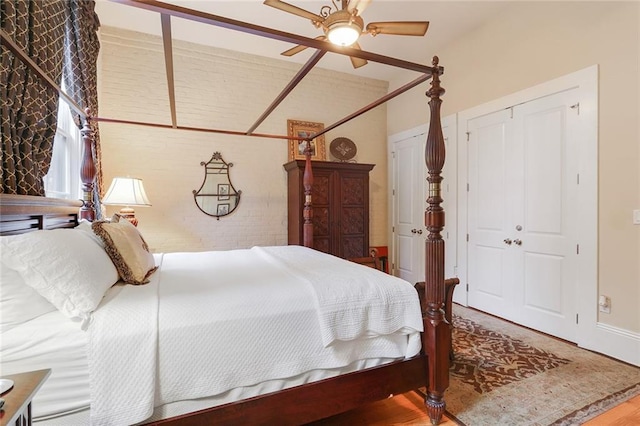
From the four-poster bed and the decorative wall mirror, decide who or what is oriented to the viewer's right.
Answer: the four-poster bed

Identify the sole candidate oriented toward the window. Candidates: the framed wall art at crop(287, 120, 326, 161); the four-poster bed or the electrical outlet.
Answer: the electrical outlet

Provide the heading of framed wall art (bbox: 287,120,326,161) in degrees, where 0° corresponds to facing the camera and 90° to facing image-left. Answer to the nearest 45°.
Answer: approximately 315°

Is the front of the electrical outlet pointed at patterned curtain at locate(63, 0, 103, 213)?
yes

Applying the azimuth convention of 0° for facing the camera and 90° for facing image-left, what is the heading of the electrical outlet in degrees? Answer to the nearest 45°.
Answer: approximately 45°

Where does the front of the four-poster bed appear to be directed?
to the viewer's right

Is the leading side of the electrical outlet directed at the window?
yes

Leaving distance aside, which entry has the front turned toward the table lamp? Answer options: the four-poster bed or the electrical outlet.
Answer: the electrical outlet

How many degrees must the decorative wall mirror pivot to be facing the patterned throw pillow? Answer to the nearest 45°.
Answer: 0° — it already faces it

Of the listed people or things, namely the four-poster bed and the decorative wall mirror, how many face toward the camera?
1
